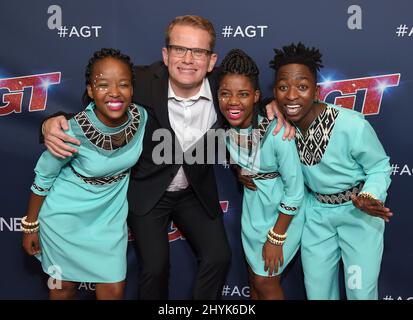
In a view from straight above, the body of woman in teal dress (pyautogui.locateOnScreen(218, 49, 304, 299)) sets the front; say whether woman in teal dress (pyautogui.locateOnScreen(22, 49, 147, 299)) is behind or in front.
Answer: in front

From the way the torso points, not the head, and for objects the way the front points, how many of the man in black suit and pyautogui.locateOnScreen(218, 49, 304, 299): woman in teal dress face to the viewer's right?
0

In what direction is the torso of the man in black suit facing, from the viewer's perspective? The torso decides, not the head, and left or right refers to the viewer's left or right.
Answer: facing the viewer

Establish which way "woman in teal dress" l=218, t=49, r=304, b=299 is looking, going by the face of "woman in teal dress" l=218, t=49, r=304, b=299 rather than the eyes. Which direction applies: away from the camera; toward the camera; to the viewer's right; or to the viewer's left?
toward the camera
